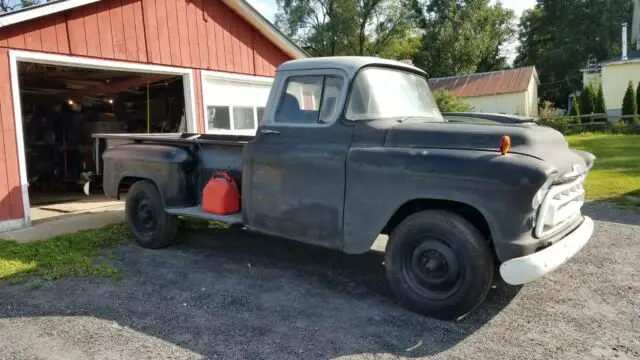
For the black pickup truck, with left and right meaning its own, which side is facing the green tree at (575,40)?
left

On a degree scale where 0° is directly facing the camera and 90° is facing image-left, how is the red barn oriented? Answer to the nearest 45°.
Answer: approximately 315°

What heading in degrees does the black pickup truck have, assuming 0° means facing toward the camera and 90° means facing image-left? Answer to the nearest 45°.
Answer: approximately 315°

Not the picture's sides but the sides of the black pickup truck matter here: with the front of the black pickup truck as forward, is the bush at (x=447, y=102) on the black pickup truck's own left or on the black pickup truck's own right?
on the black pickup truck's own left

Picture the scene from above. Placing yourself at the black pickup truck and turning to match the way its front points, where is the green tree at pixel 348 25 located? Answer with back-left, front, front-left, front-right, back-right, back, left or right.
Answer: back-left

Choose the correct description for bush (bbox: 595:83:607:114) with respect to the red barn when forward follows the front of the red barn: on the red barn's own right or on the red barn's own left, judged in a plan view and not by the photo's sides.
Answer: on the red barn's own left

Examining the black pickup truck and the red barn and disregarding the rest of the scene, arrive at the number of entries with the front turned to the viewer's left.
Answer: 0
